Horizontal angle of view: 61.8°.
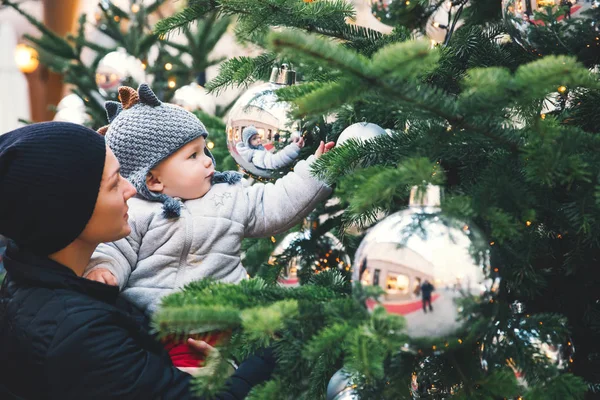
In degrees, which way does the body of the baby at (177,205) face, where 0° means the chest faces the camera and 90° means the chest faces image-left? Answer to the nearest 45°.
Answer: approximately 315°

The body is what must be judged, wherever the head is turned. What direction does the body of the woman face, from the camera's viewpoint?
to the viewer's right

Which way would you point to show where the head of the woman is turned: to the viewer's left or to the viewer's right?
to the viewer's right

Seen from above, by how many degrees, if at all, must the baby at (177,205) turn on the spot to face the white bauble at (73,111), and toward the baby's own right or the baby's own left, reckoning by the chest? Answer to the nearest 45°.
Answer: approximately 135° to the baby's own left

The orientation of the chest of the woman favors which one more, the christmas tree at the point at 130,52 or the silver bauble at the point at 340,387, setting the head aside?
the silver bauble

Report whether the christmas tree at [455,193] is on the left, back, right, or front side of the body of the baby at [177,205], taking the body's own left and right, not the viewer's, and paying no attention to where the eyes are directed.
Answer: front

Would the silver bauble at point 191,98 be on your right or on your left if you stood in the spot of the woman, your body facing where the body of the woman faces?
on your left

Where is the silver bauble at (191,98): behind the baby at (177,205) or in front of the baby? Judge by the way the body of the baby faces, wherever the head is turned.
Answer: behind

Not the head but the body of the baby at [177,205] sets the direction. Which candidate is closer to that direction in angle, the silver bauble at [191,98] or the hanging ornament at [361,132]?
the hanging ornament

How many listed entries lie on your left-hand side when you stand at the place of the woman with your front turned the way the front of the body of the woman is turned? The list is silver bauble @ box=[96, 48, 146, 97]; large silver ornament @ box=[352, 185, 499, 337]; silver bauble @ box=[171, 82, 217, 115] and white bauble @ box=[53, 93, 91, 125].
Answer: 3

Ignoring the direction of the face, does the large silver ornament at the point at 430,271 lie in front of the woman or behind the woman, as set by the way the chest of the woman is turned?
in front

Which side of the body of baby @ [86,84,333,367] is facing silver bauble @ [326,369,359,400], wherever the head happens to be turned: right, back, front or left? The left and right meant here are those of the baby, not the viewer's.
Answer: front

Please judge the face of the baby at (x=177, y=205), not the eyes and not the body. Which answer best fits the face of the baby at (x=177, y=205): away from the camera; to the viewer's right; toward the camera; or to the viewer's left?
to the viewer's right

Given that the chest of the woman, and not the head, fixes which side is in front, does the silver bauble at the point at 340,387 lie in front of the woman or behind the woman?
in front
